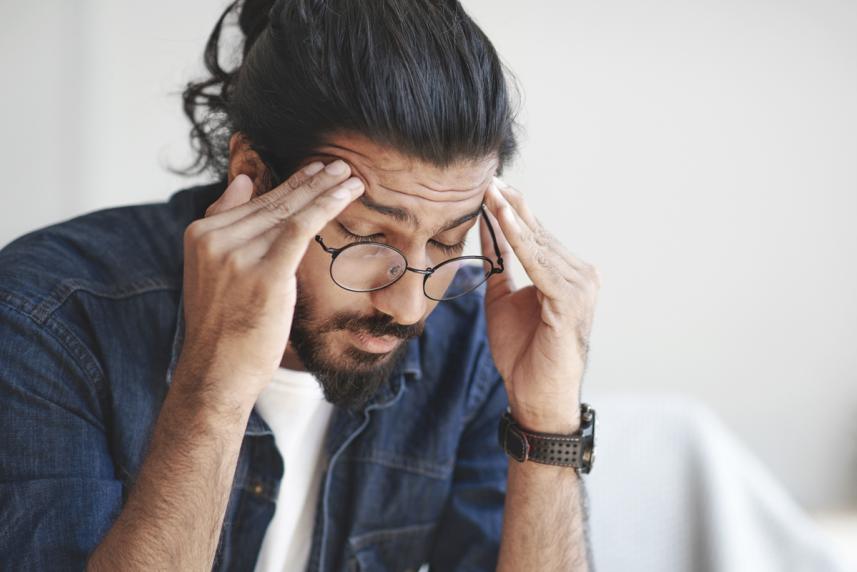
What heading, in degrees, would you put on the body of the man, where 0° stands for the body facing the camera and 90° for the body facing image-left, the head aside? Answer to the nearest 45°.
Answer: approximately 315°

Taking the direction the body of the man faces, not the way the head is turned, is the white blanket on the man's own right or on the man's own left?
on the man's own left
